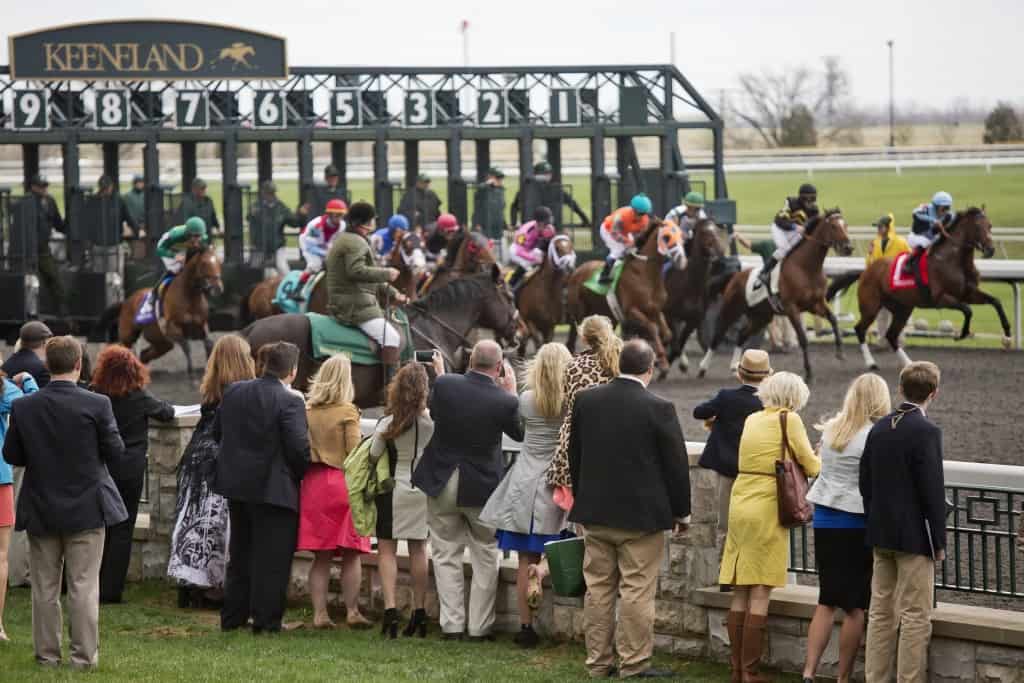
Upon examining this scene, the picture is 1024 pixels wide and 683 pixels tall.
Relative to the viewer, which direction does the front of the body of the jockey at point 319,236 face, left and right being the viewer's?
facing the viewer and to the right of the viewer

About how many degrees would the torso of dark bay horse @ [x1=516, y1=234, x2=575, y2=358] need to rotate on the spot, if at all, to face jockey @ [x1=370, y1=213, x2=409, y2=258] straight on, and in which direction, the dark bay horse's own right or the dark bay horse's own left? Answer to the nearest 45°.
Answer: approximately 90° to the dark bay horse's own right

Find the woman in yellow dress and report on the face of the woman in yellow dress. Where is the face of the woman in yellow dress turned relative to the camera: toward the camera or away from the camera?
away from the camera

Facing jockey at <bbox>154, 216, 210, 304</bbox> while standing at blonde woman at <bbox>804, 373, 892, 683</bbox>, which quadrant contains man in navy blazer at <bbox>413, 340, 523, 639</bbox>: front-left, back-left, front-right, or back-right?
front-left

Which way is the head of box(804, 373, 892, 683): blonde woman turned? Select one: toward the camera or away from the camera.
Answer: away from the camera

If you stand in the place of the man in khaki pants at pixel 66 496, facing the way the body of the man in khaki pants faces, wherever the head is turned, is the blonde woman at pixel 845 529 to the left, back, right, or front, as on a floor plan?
right

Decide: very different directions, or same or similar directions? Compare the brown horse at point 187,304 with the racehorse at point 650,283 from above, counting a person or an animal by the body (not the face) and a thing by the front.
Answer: same or similar directions

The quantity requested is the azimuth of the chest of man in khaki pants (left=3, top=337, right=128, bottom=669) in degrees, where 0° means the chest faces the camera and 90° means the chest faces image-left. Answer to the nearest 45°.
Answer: approximately 180°

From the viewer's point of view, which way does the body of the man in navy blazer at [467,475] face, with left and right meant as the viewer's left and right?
facing away from the viewer

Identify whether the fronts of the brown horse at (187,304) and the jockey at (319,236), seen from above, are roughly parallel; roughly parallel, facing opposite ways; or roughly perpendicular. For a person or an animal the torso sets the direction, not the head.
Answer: roughly parallel

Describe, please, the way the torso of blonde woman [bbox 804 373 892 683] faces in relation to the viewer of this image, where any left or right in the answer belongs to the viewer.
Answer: facing away from the viewer and to the right of the viewer

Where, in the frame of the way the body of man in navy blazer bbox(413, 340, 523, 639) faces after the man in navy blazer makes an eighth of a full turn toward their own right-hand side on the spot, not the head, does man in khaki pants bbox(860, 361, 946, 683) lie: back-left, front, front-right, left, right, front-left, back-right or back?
right

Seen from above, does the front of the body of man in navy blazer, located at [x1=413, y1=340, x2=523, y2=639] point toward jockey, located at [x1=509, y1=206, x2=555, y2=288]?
yes

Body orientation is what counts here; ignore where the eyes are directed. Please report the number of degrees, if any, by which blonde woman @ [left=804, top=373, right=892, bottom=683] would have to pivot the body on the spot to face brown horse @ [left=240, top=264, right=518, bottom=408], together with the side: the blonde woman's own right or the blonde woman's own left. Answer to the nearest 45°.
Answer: approximately 90° to the blonde woman's own left

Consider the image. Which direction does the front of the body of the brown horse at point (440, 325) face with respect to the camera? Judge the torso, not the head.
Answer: to the viewer's right

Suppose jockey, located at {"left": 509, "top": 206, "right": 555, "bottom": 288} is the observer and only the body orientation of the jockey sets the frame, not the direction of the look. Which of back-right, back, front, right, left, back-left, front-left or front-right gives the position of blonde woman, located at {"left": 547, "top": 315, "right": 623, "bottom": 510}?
front-right

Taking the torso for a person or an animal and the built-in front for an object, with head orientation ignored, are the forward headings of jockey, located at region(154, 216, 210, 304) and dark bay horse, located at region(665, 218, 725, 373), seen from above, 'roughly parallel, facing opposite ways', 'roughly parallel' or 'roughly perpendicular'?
roughly parallel
